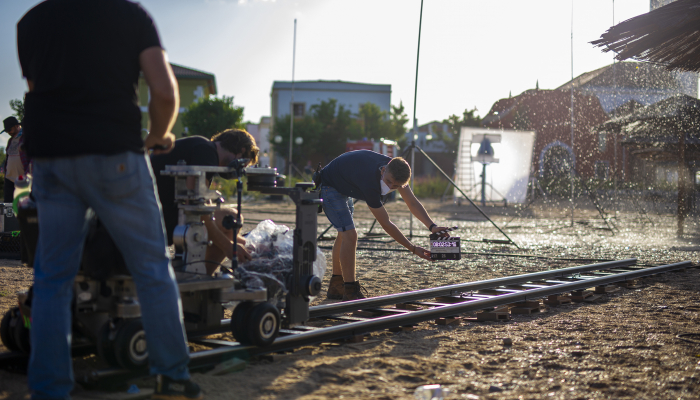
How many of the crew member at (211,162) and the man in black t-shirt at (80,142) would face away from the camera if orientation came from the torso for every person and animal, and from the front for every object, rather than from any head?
1

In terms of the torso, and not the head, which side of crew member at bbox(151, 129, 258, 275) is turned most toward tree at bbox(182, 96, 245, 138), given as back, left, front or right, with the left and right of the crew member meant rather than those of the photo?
left

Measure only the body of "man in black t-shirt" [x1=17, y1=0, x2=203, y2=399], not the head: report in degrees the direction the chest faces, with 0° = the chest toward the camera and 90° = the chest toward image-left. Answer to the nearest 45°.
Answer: approximately 180°

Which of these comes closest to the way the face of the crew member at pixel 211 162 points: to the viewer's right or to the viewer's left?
to the viewer's right

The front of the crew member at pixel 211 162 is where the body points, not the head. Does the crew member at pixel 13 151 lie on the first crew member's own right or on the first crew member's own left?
on the first crew member's own left

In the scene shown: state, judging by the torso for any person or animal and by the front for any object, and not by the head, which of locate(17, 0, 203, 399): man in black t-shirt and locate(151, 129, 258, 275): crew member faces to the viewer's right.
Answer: the crew member

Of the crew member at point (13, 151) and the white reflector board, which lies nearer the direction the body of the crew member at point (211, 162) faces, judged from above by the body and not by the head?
the white reflector board

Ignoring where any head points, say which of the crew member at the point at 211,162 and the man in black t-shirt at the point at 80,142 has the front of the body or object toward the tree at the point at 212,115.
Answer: the man in black t-shirt

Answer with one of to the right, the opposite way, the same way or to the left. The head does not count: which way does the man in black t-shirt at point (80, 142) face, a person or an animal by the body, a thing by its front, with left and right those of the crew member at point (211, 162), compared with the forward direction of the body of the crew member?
to the left

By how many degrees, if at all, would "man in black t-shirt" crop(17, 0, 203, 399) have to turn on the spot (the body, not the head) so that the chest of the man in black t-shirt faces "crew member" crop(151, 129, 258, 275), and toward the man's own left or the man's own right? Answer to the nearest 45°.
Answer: approximately 45° to the man's own right

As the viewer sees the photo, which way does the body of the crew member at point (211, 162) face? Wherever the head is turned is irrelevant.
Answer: to the viewer's right

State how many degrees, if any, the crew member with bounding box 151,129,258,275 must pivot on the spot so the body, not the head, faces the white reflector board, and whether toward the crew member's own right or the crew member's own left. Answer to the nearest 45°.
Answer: approximately 45° to the crew member's own left

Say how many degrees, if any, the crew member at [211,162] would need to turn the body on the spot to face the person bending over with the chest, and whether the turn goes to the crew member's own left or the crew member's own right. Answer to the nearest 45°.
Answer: approximately 45° to the crew member's own left
